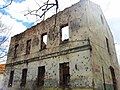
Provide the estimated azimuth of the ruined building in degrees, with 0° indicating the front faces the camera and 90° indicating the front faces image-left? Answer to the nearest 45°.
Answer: approximately 45°
